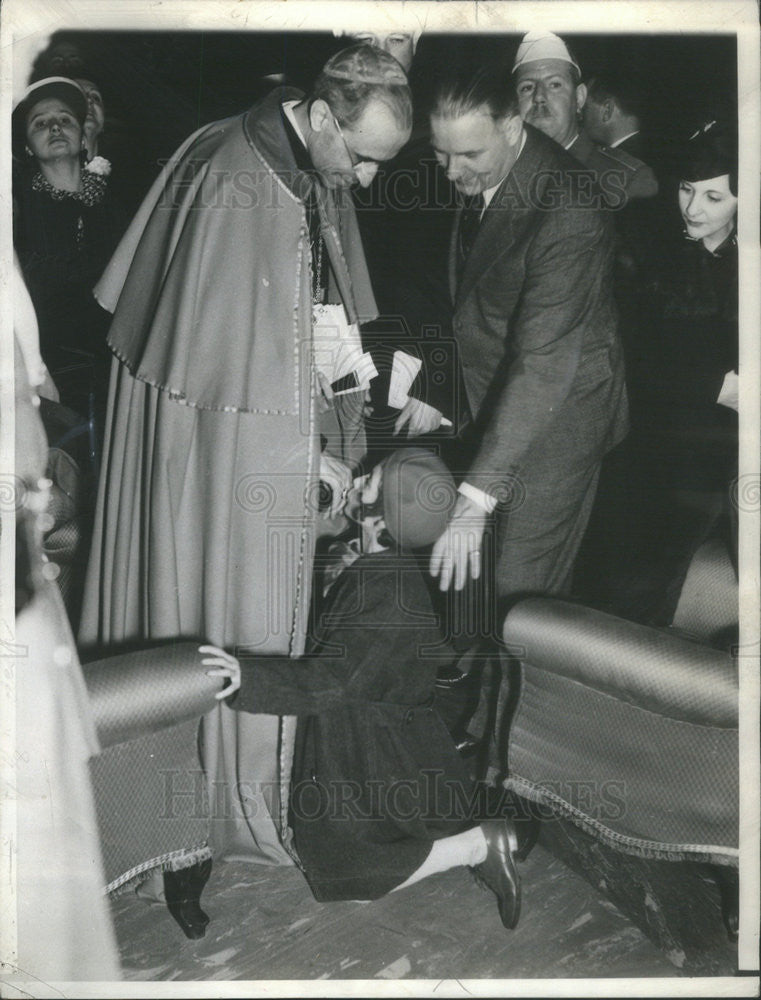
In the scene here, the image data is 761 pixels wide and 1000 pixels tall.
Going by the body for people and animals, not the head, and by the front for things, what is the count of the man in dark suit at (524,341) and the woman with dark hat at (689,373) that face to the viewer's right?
0

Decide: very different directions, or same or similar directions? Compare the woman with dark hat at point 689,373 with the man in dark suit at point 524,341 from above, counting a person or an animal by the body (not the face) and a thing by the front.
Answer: same or similar directions

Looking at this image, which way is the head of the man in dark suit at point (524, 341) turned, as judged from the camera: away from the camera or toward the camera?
toward the camera

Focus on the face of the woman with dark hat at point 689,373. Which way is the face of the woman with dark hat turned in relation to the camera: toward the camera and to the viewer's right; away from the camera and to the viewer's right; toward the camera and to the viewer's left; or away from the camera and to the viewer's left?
toward the camera and to the viewer's left

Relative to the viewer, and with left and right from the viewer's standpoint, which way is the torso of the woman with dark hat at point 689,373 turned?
facing the viewer and to the left of the viewer

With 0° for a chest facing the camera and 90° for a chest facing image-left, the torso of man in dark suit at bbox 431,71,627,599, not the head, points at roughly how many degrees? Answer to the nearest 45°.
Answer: approximately 45°
